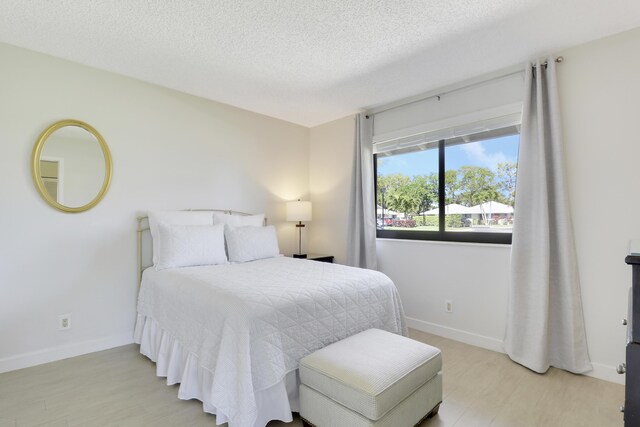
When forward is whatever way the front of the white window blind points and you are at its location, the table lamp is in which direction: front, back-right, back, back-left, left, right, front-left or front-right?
front-right

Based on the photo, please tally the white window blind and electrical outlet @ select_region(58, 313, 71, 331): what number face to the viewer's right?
0

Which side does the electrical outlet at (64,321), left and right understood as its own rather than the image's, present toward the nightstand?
left

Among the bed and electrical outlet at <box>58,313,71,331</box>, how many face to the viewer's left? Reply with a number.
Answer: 0

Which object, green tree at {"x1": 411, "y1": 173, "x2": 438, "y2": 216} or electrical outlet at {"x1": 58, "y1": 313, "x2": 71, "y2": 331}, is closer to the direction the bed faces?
the green tree

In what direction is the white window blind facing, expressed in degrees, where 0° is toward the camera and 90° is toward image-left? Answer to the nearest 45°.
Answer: approximately 45°

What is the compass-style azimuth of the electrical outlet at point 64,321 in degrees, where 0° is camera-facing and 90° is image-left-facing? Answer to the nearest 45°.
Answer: approximately 0°

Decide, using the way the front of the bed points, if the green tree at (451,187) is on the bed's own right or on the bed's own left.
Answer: on the bed's own left

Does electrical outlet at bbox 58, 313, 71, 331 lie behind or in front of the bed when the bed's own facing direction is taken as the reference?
behind
